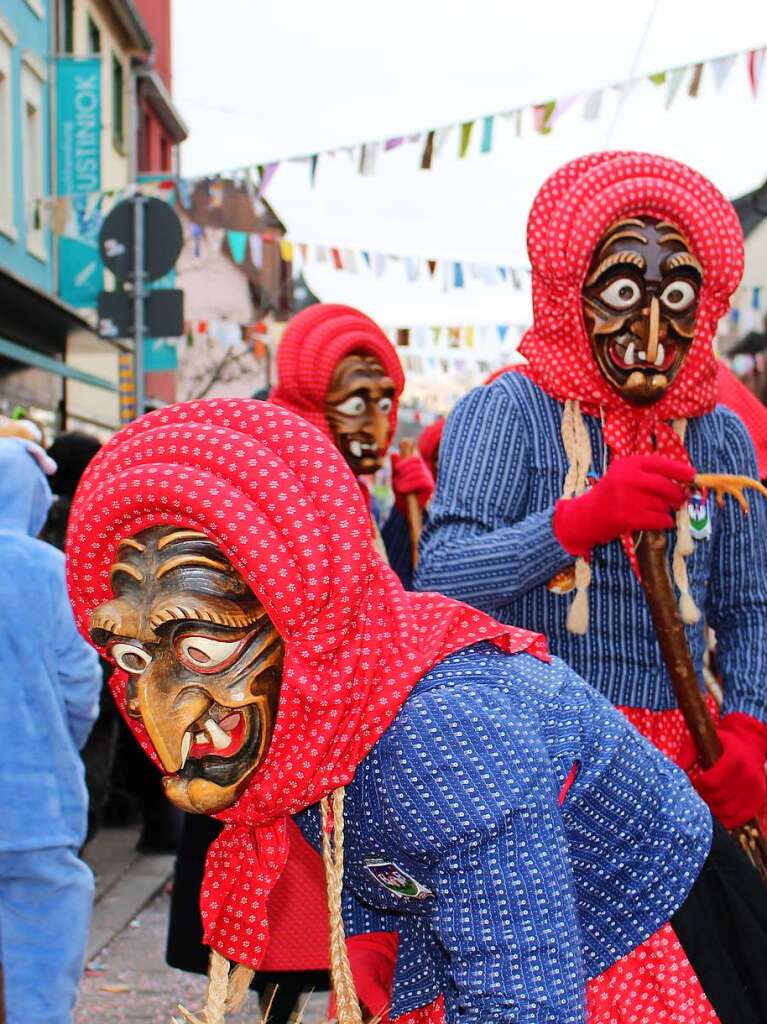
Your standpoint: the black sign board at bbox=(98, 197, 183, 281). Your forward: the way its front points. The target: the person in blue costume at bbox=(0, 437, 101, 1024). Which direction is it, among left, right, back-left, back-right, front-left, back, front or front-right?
back

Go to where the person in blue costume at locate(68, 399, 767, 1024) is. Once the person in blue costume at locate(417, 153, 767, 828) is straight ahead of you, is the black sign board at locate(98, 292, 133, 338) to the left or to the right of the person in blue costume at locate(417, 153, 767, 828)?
left

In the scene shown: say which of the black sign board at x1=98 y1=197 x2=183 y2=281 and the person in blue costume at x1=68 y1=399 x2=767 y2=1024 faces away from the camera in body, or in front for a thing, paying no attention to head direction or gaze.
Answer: the black sign board

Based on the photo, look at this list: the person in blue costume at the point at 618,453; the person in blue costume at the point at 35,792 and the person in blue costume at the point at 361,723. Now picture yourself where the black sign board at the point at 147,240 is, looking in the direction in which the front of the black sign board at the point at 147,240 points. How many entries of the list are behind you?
3

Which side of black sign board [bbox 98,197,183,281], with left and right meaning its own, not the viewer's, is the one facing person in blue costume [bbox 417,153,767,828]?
back

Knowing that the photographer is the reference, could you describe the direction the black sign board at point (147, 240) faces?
facing away from the viewer

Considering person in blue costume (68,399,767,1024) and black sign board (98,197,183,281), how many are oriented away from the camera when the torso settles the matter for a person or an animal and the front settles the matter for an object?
1

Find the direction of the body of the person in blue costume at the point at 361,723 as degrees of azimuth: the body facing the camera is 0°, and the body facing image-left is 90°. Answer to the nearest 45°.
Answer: approximately 45°
